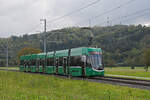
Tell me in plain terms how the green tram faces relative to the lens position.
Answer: facing the viewer and to the right of the viewer
